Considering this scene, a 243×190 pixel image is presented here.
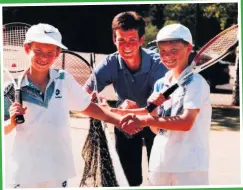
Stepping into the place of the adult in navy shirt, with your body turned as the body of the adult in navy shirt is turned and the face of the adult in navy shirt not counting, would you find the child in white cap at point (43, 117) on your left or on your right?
on your right

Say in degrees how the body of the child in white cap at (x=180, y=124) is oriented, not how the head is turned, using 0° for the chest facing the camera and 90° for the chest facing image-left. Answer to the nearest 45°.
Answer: approximately 45°

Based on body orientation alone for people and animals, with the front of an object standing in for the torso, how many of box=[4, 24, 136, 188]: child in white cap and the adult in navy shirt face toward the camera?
2

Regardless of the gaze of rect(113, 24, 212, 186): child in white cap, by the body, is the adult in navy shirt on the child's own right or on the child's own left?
on the child's own right

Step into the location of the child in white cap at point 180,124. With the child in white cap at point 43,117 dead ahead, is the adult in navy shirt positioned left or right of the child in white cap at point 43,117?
right

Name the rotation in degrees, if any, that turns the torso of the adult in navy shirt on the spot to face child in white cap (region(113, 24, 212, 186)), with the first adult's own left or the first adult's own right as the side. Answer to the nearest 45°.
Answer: approximately 45° to the first adult's own left

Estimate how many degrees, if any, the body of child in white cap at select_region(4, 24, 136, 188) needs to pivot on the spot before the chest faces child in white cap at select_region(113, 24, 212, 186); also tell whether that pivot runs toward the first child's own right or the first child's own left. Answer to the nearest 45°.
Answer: approximately 90° to the first child's own left

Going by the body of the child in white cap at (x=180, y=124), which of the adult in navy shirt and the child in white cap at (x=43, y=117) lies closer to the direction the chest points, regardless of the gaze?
the child in white cap

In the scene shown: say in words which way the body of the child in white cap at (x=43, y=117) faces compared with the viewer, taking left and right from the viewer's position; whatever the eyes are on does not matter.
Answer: facing the viewer

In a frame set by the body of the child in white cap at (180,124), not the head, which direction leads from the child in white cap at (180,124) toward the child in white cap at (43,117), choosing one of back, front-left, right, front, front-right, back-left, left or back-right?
front-right

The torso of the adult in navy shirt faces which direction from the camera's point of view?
toward the camera

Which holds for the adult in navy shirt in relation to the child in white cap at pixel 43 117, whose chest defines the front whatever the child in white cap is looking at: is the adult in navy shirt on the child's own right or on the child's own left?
on the child's own left

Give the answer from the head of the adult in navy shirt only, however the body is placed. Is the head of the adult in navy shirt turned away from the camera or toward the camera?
toward the camera
